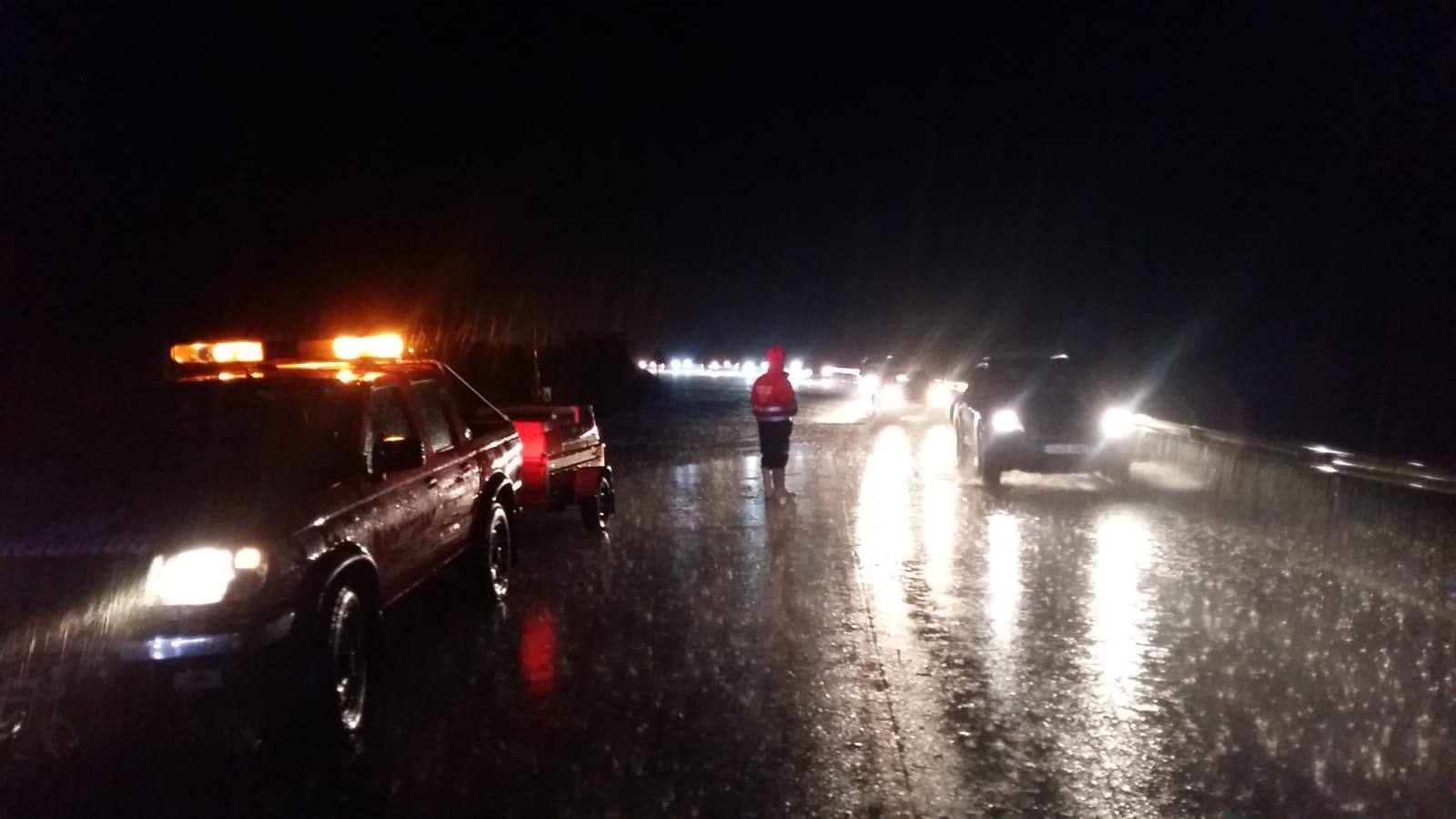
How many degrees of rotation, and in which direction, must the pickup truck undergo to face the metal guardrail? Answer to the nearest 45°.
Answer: approximately 135° to its left

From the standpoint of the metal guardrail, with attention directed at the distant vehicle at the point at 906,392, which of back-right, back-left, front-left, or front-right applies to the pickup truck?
back-left

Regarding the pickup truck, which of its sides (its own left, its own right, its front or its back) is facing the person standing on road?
back

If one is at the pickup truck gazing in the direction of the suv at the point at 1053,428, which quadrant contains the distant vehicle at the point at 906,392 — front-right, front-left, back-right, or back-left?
front-left

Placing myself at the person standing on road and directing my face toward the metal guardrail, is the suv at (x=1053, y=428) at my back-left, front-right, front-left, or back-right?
front-left

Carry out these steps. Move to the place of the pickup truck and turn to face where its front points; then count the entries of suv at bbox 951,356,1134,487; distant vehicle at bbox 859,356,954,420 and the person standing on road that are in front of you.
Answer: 0

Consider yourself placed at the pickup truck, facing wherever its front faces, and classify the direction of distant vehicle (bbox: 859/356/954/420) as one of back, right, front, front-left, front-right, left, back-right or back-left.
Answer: back

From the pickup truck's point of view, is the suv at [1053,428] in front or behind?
behind

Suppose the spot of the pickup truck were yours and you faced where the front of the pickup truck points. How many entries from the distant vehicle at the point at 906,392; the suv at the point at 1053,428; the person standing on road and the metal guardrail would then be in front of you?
0

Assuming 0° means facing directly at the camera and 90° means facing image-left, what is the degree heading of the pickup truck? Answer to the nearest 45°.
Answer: approximately 45°
